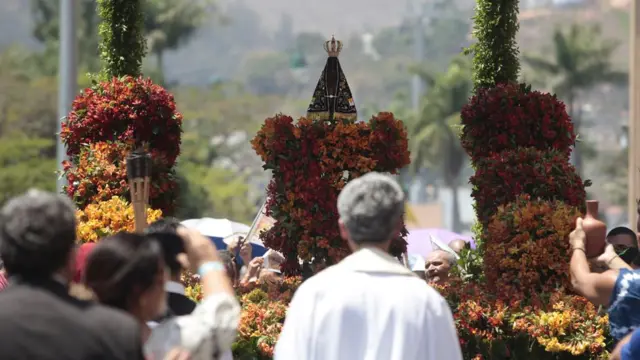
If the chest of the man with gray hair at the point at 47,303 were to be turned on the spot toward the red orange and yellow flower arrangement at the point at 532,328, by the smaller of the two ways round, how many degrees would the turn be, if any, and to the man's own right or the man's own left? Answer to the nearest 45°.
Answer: approximately 45° to the man's own right

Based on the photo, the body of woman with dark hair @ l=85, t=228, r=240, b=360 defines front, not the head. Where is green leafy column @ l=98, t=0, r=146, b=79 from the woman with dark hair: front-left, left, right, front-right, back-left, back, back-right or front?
front-left

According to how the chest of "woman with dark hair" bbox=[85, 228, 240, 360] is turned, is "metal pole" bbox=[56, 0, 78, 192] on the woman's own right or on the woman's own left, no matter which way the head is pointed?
on the woman's own left

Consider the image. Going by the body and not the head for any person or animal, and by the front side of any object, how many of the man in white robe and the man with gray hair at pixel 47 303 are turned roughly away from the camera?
2

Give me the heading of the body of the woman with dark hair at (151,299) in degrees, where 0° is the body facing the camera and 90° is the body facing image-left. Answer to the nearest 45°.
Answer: approximately 225°

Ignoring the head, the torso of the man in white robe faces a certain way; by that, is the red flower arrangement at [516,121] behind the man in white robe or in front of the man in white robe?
in front

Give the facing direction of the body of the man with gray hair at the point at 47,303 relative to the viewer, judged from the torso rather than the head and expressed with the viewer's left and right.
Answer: facing away from the viewer

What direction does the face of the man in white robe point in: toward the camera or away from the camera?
away from the camera

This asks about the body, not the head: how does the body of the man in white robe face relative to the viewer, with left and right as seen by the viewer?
facing away from the viewer

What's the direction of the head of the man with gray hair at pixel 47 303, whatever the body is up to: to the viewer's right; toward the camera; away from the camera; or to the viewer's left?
away from the camera
